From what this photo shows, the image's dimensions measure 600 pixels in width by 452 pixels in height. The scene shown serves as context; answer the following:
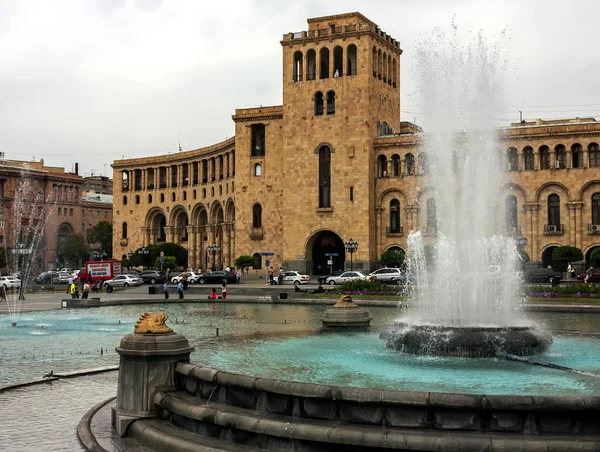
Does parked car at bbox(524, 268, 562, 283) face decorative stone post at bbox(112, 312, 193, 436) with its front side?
no
